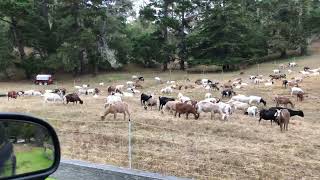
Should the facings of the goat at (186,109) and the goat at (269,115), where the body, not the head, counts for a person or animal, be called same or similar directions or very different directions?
same or similar directions

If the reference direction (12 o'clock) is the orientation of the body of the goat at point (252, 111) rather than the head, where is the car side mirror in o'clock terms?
The car side mirror is roughly at 9 o'clock from the goat.

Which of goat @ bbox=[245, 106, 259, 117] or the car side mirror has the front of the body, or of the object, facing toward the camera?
the car side mirror

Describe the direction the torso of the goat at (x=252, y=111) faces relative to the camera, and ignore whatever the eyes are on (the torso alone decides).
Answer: to the viewer's left

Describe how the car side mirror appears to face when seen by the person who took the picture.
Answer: facing the viewer
